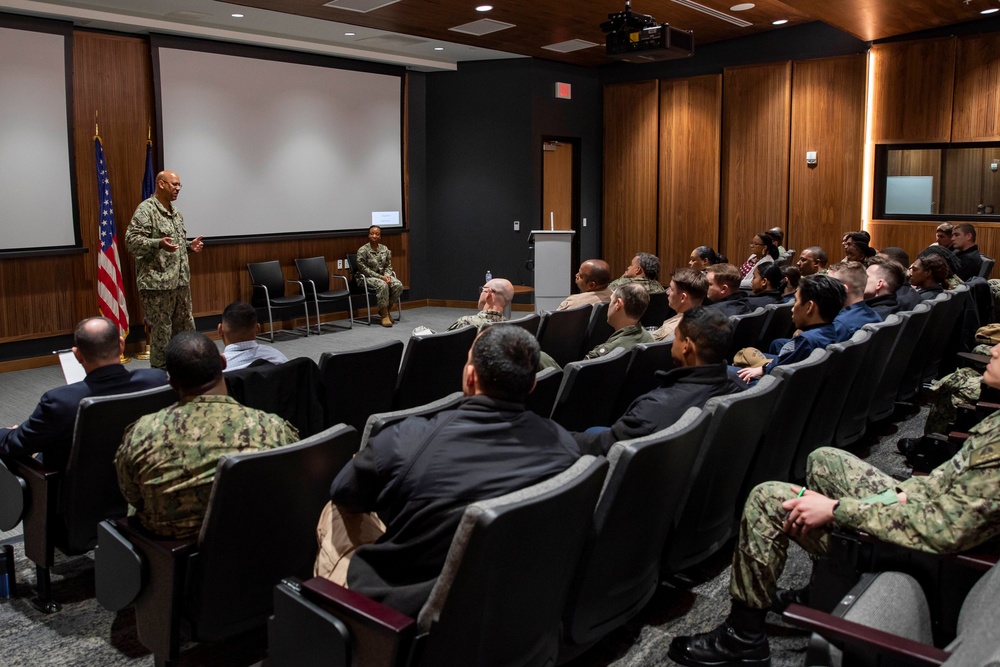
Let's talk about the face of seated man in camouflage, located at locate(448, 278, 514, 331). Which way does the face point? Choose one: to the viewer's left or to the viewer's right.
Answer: to the viewer's left

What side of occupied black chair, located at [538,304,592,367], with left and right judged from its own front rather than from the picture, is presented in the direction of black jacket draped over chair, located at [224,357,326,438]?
left

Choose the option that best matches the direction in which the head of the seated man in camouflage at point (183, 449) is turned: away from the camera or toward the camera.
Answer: away from the camera

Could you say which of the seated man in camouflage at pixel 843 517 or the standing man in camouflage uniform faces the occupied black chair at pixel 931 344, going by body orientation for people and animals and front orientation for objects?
the standing man in camouflage uniform

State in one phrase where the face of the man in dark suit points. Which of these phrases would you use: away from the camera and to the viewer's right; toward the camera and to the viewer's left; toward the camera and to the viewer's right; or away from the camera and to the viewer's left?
away from the camera and to the viewer's left

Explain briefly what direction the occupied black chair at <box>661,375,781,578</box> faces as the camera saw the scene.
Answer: facing away from the viewer and to the left of the viewer

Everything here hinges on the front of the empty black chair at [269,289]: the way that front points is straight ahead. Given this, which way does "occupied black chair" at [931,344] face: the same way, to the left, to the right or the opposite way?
the opposite way

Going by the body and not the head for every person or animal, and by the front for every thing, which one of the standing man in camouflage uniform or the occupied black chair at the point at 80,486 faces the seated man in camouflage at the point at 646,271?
the standing man in camouflage uniform

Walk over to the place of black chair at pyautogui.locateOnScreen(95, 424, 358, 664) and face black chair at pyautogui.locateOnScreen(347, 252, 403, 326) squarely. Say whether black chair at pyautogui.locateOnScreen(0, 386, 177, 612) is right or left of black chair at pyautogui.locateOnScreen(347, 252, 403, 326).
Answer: left

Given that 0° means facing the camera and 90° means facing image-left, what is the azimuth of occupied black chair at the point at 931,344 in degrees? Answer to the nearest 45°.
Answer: approximately 90°

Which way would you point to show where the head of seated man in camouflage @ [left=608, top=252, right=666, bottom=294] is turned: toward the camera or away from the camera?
away from the camera

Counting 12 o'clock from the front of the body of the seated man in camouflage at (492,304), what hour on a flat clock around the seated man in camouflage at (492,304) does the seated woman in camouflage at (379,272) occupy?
the seated woman in camouflage at (379,272) is roughly at 1 o'clock from the seated man in camouflage at (492,304).

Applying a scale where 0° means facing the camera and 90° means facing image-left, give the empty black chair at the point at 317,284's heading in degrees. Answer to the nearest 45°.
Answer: approximately 315°
